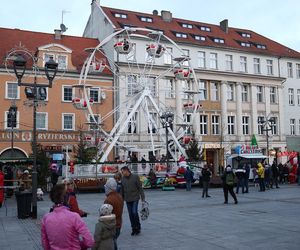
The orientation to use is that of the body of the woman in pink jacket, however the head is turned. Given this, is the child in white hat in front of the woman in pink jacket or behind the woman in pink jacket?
in front

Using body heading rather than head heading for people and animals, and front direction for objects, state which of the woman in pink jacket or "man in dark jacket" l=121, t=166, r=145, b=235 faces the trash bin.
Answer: the woman in pink jacket

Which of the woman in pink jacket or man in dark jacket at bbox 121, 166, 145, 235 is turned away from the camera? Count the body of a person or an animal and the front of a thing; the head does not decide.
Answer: the woman in pink jacket

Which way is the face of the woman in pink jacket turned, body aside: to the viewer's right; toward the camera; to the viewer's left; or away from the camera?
away from the camera

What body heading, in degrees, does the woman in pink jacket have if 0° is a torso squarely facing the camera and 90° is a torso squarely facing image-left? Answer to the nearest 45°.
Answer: approximately 180°

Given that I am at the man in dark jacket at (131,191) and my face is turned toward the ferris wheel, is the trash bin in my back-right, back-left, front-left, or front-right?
front-left

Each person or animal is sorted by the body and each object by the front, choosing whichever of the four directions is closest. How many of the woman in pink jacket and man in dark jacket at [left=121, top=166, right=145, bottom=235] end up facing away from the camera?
1

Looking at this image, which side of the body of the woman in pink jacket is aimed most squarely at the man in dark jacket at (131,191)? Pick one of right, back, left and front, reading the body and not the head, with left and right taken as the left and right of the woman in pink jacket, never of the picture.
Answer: front

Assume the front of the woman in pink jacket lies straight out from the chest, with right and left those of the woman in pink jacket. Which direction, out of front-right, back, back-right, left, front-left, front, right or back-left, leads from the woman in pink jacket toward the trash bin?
front

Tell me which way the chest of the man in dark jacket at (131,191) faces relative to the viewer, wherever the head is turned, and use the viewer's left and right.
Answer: facing the viewer and to the left of the viewer

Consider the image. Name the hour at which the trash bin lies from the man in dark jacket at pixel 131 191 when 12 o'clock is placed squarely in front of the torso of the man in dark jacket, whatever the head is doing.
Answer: The trash bin is roughly at 3 o'clock from the man in dark jacket.

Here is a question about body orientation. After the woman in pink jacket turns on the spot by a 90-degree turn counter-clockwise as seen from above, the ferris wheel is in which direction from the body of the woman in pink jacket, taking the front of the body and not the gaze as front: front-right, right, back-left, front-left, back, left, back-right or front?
right
